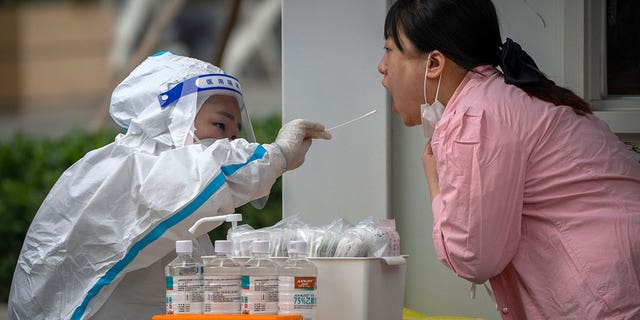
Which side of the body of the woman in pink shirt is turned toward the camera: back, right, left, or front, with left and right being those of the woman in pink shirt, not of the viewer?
left

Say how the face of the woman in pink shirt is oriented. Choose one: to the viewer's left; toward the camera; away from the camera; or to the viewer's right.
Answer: to the viewer's left

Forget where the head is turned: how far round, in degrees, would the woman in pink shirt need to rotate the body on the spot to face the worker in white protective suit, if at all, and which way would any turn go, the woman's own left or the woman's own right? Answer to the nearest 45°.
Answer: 0° — they already face them

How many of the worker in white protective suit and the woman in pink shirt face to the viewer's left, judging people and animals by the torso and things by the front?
1

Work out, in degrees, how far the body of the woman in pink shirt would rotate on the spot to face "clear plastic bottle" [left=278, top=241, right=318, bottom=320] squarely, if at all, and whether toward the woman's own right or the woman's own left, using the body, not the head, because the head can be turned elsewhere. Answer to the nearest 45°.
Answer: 0° — they already face it

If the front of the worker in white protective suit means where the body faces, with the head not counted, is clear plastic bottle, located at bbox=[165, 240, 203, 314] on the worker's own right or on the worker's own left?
on the worker's own right

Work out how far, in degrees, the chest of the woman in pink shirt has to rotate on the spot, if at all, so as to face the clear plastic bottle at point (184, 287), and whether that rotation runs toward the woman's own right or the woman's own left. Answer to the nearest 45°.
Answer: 0° — they already face it

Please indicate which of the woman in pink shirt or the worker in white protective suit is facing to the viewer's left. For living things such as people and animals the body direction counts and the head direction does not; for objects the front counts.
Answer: the woman in pink shirt

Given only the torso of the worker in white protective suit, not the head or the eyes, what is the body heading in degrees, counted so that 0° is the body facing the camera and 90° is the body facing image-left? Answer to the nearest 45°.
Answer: approximately 270°

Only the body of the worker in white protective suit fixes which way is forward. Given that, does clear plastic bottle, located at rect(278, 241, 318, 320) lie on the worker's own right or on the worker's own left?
on the worker's own right

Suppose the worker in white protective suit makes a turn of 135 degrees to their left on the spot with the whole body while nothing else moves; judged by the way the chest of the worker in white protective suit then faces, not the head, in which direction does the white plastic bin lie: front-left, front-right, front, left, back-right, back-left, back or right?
back

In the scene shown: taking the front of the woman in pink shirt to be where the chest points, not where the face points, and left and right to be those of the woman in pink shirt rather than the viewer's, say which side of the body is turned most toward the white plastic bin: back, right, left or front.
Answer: front
